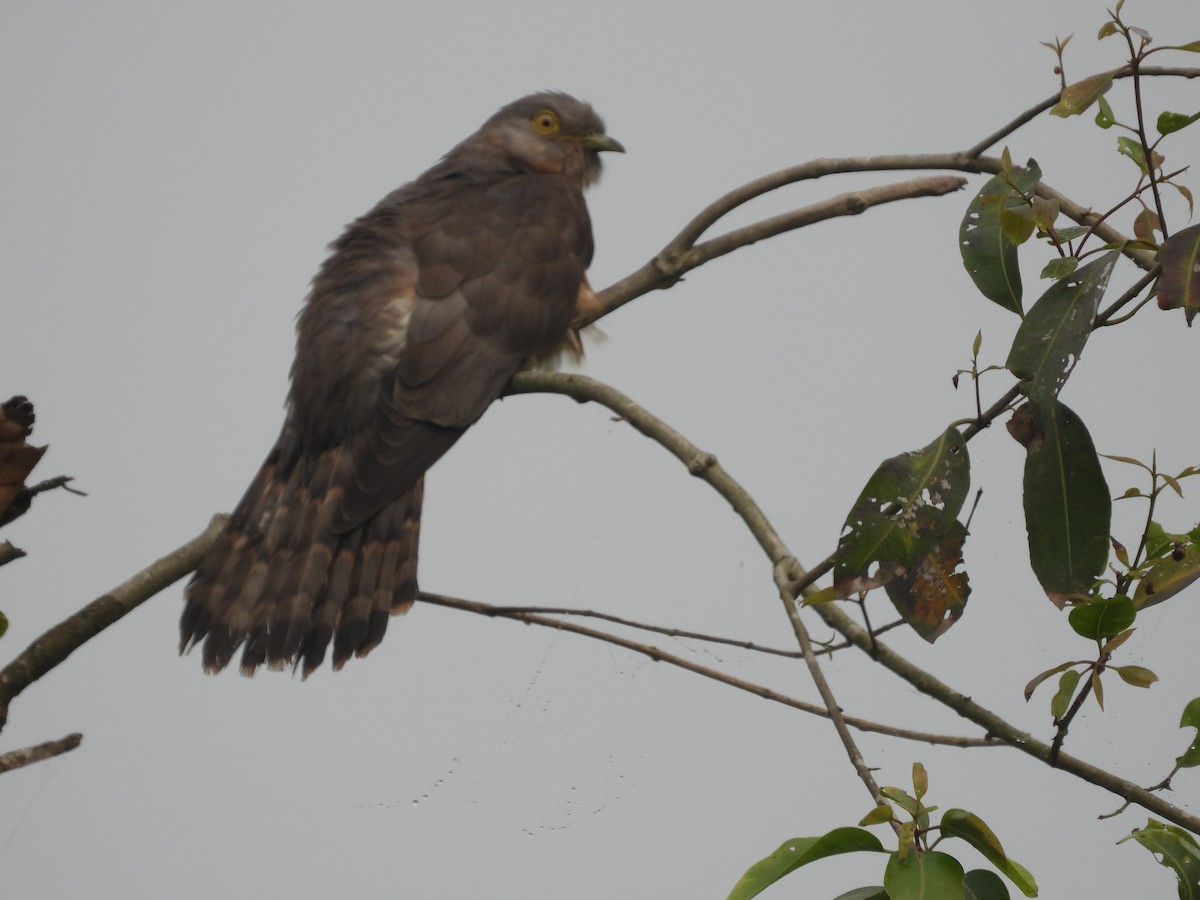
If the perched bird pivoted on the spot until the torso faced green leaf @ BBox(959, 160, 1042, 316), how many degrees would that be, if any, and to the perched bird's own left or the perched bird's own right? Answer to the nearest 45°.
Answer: approximately 90° to the perched bird's own right

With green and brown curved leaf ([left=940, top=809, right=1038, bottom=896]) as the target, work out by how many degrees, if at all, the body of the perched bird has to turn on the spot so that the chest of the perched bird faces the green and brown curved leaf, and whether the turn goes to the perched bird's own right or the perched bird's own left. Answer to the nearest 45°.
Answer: approximately 90° to the perched bird's own right

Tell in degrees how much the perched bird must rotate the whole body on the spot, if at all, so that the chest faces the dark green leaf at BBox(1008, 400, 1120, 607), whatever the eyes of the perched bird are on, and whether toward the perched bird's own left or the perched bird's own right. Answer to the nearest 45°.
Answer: approximately 90° to the perched bird's own right

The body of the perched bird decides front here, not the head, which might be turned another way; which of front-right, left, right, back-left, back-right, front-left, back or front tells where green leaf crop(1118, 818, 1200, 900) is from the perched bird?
right

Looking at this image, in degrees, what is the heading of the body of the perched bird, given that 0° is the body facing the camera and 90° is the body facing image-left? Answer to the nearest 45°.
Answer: approximately 225°

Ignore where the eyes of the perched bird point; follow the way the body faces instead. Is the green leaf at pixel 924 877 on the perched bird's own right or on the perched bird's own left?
on the perched bird's own right

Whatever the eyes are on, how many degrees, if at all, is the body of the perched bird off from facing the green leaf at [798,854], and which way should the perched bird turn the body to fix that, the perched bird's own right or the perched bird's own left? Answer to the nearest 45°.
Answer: approximately 90° to the perched bird's own right

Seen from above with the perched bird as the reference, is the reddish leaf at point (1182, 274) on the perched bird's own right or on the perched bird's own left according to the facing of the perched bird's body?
on the perched bird's own right

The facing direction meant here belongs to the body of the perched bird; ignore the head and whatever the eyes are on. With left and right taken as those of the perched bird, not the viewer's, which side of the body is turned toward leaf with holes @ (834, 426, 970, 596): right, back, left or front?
front
